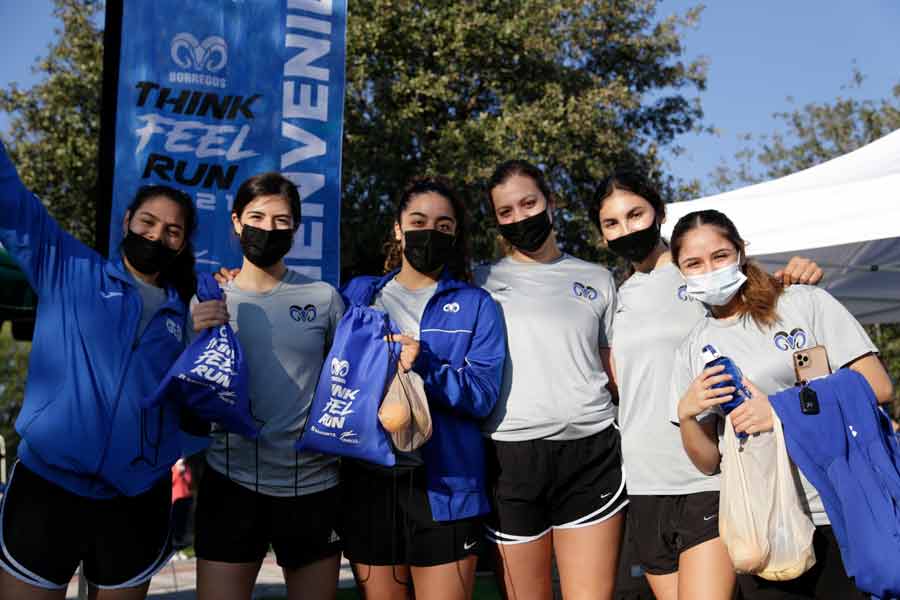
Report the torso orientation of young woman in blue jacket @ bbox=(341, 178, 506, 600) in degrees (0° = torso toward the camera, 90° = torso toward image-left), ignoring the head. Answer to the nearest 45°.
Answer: approximately 0°

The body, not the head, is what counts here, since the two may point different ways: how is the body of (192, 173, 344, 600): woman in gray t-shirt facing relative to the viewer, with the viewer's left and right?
facing the viewer

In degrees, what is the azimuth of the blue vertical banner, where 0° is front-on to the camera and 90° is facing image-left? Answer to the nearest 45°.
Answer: approximately 0°

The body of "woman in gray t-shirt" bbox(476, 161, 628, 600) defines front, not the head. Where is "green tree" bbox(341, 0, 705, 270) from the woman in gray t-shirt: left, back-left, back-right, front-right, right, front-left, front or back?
back
